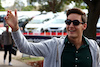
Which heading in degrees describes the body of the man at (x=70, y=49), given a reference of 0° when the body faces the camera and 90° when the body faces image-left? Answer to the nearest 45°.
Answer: approximately 0°

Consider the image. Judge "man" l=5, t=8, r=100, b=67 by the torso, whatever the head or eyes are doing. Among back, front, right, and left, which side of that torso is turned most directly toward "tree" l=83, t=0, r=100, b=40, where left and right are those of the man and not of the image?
back

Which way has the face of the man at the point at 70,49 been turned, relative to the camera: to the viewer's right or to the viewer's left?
to the viewer's left
